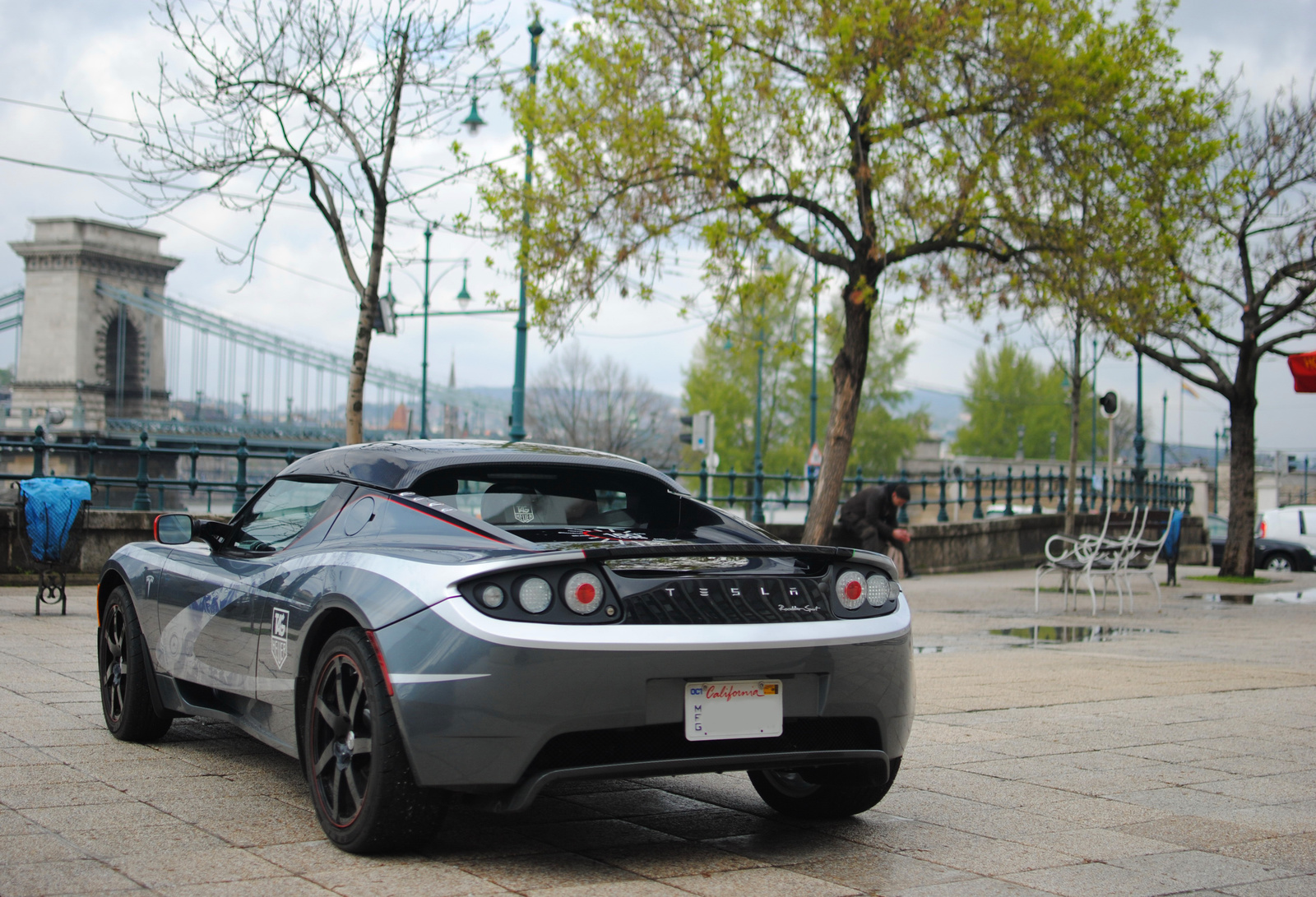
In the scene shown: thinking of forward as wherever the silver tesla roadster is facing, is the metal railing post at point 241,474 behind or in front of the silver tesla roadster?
in front

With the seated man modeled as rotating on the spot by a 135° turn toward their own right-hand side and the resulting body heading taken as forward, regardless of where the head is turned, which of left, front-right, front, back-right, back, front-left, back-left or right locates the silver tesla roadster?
front-left

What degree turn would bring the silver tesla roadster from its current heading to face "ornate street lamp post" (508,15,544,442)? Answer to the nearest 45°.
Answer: approximately 45° to its right

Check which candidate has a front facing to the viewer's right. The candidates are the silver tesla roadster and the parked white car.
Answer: the parked white car

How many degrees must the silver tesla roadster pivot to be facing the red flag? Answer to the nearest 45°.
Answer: approximately 90° to its right

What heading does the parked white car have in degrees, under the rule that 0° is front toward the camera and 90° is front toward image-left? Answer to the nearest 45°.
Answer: approximately 270°

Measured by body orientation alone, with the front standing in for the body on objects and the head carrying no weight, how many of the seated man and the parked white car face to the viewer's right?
2

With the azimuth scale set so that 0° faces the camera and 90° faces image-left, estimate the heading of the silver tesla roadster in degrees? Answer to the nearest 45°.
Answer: approximately 135°

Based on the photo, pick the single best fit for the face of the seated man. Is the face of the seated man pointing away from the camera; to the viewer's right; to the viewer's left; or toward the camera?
to the viewer's right

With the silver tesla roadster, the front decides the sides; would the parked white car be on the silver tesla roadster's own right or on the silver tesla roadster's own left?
on the silver tesla roadster's own right

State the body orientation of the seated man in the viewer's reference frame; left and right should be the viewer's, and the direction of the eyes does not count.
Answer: facing to the right of the viewer
